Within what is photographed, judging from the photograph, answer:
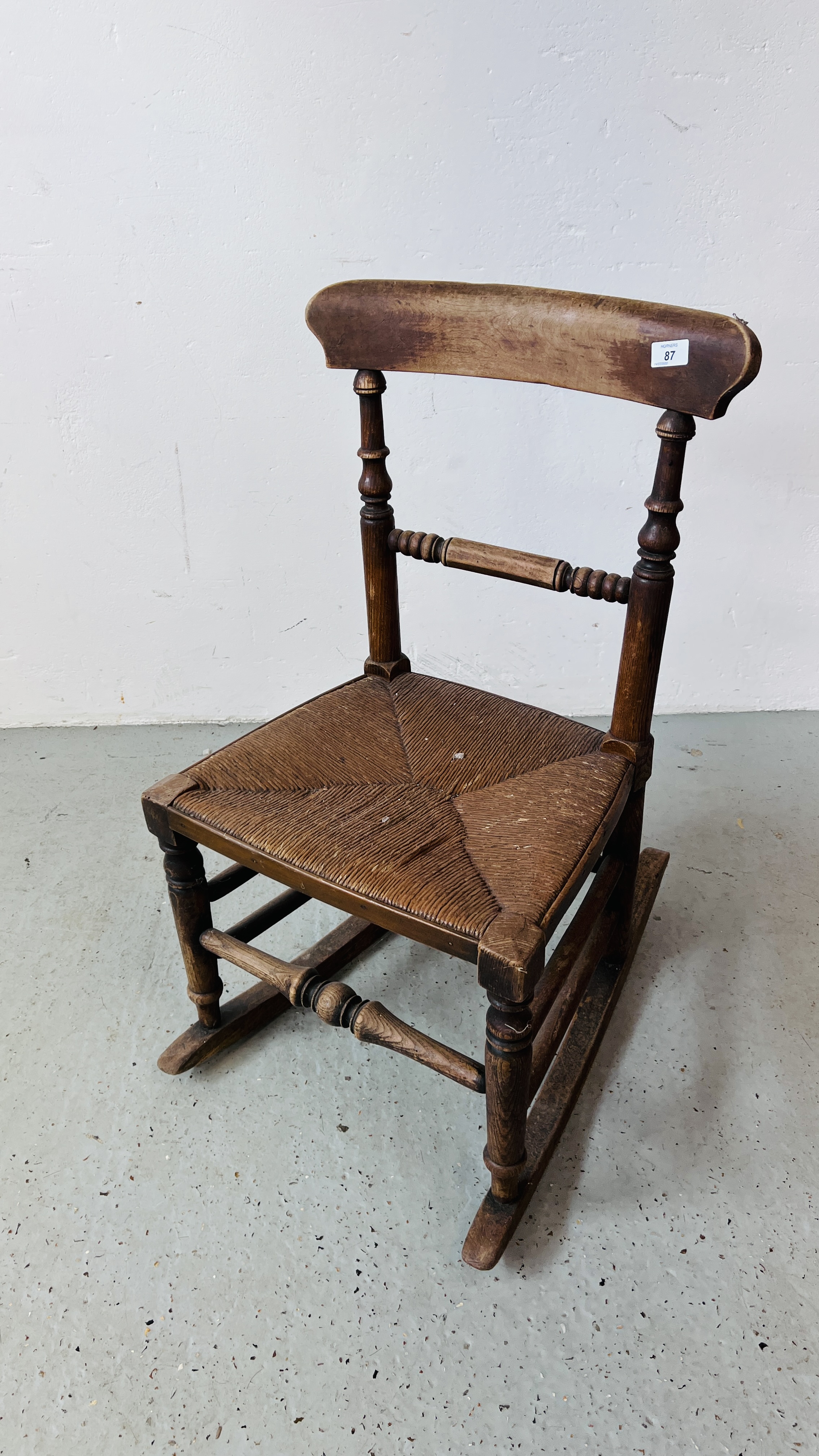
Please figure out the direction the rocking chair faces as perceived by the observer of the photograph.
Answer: facing the viewer and to the left of the viewer
